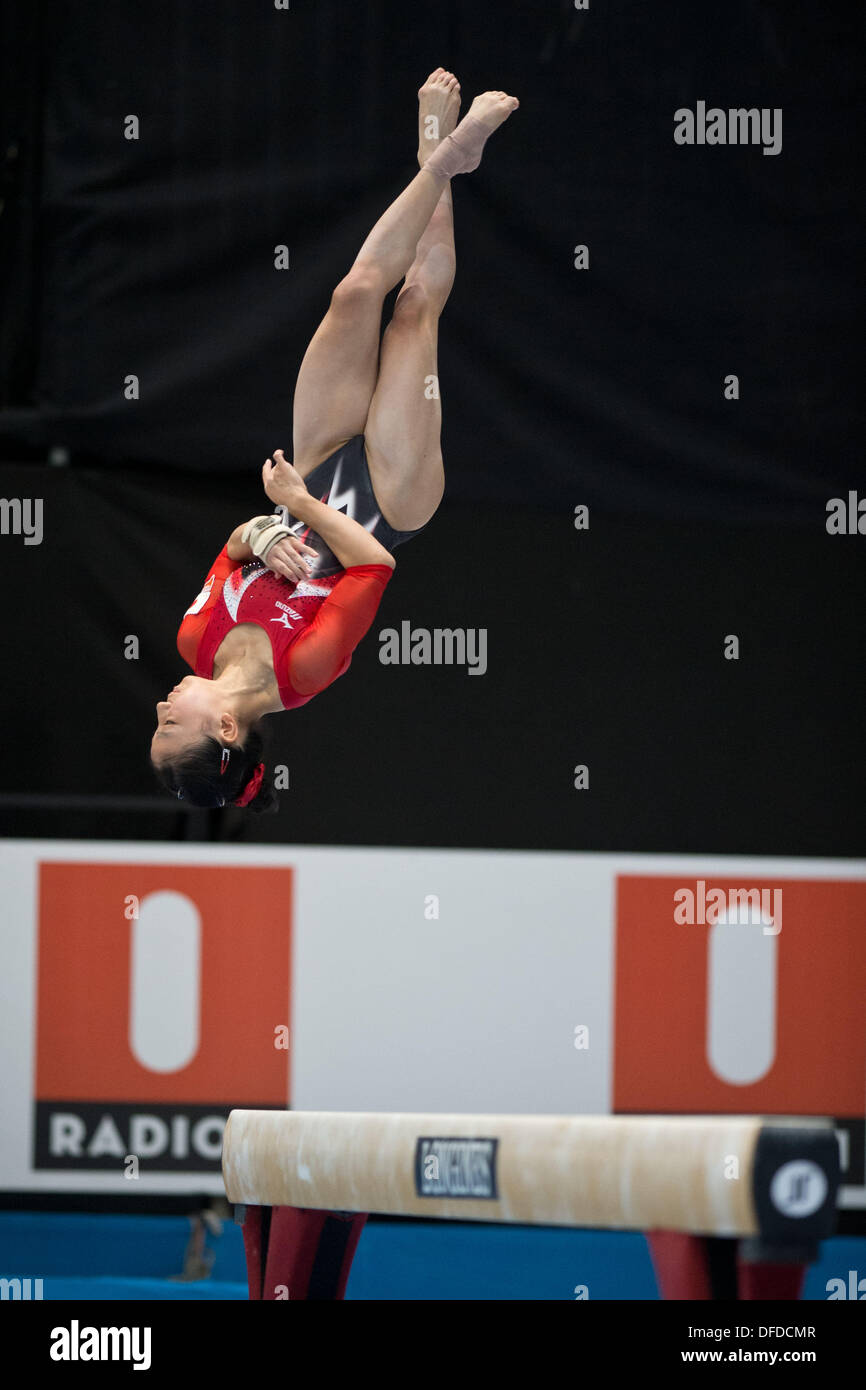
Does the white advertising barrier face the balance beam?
yes

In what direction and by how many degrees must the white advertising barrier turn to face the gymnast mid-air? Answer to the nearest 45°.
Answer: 0° — it already faces them

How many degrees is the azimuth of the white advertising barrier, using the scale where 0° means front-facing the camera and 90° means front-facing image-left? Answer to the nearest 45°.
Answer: approximately 0°
